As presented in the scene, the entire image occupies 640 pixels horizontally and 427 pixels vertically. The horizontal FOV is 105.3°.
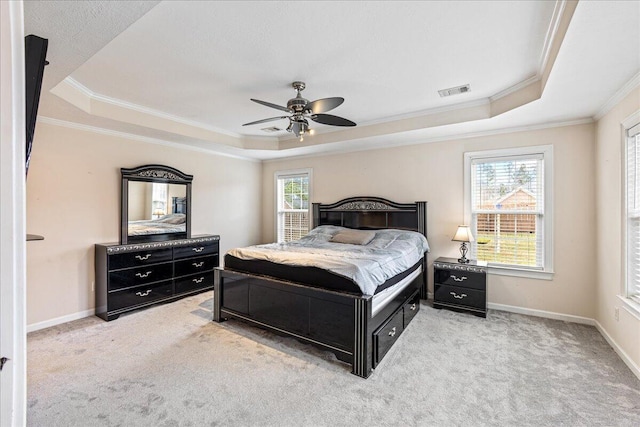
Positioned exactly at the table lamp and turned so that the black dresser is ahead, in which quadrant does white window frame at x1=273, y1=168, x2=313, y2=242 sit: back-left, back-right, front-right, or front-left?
front-right

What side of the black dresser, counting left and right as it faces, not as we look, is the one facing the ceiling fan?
front

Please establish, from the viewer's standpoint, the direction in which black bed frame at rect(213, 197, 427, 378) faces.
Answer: facing the viewer and to the left of the viewer

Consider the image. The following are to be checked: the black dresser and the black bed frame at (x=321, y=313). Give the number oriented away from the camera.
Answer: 0

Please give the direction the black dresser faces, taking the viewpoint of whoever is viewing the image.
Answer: facing the viewer and to the right of the viewer

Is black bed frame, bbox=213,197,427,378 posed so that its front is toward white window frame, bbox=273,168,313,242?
no

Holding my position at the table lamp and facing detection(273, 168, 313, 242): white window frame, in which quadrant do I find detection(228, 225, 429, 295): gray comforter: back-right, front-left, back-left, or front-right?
front-left

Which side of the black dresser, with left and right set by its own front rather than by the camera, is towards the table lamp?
front

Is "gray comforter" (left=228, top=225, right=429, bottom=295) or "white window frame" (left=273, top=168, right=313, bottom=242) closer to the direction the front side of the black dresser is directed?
the gray comforter
